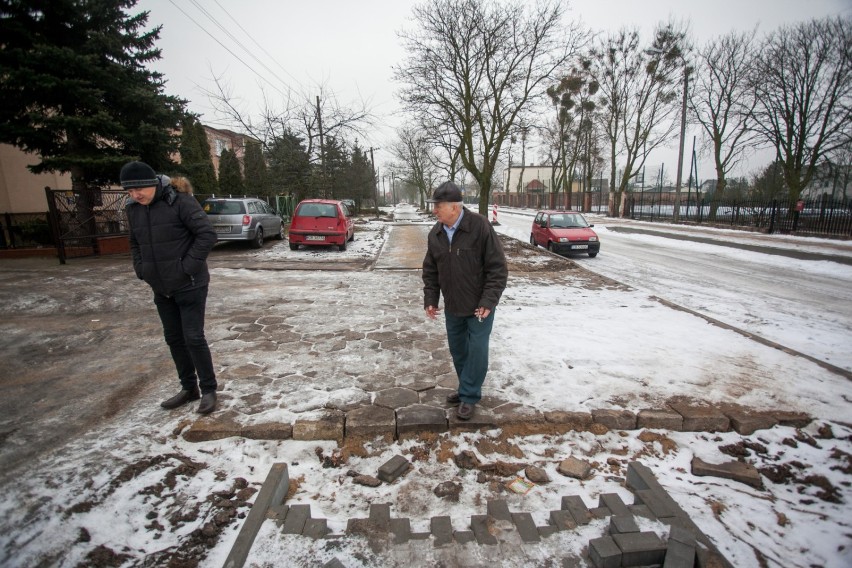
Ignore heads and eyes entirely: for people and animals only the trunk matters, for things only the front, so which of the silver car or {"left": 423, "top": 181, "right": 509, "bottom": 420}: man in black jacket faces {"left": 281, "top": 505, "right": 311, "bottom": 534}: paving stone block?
the man in black jacket

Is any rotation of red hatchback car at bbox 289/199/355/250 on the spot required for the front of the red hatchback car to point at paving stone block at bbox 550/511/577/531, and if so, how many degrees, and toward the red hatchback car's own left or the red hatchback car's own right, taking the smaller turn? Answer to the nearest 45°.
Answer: approximately 180°

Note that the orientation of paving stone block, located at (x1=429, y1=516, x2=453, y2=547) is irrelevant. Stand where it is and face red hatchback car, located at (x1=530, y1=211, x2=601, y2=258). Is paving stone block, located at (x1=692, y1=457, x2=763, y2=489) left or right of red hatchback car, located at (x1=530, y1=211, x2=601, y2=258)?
right

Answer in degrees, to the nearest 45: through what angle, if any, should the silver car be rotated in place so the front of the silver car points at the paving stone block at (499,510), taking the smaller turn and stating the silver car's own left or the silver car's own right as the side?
approximately 135° to the silver car's own right

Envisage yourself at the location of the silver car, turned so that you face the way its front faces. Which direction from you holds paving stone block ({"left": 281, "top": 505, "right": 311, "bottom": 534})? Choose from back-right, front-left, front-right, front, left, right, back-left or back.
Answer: back-right

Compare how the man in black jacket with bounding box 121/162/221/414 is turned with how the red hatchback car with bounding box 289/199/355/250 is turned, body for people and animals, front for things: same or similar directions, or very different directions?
very different directions

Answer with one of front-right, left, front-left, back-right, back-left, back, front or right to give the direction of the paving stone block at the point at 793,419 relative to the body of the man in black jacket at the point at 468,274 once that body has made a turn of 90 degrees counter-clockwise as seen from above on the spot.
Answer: front-left

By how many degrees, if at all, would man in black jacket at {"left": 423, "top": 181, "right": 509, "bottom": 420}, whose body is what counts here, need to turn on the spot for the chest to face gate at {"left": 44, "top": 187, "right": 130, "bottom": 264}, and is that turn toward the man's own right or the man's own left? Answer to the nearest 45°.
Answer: approximately 90° to the man's own right

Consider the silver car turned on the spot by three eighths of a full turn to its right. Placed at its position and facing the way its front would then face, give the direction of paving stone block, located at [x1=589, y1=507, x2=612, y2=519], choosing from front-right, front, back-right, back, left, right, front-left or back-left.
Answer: front
